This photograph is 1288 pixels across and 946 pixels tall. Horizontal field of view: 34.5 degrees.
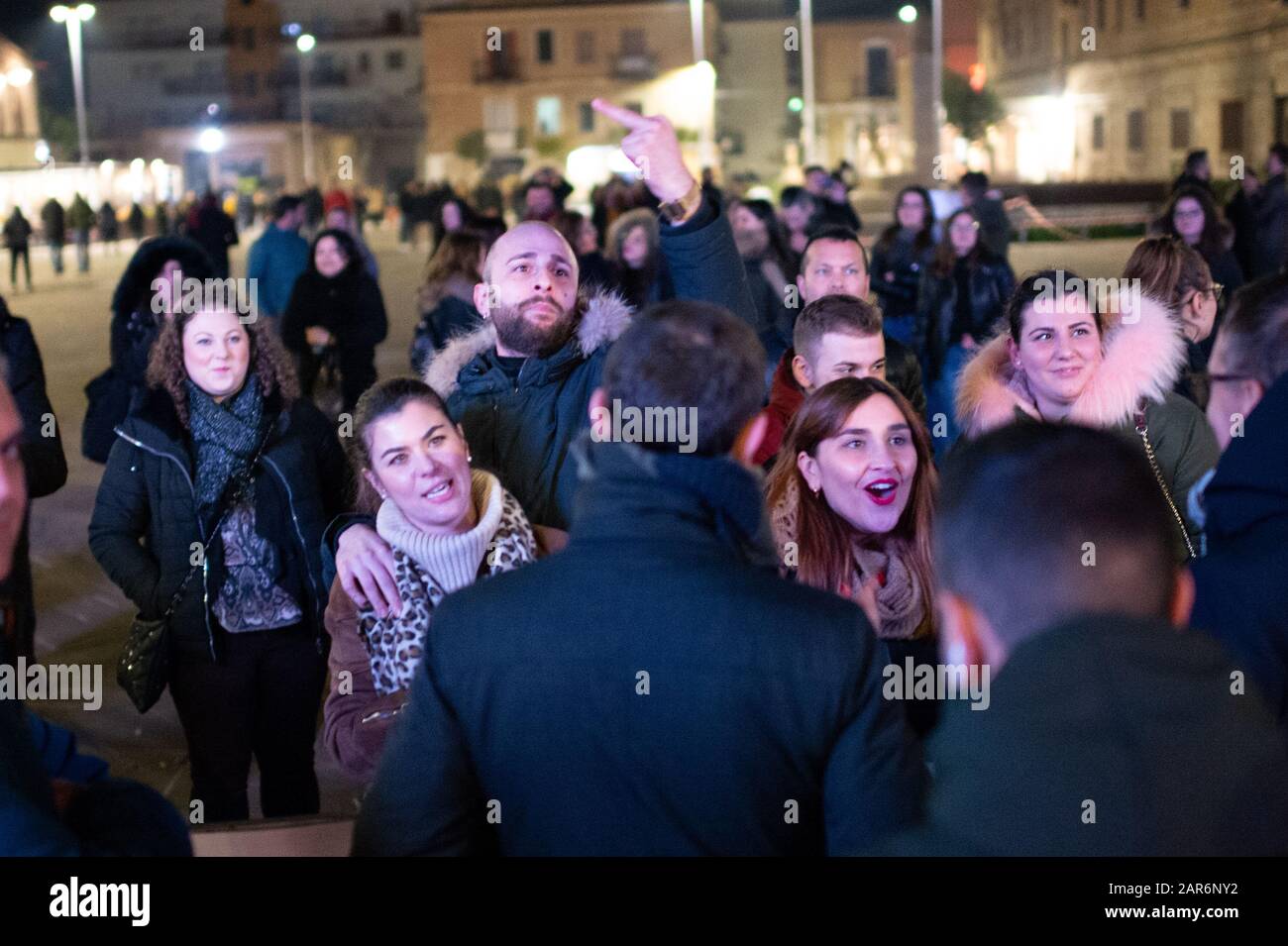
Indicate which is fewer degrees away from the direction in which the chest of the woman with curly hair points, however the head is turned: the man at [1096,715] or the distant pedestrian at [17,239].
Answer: the man

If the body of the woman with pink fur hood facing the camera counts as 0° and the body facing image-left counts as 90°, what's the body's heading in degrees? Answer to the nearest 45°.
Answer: approximately 0°

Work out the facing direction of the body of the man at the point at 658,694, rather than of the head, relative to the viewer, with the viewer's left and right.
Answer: facing away from the viewer

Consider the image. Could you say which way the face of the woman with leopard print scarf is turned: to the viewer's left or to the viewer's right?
to the viewer's right

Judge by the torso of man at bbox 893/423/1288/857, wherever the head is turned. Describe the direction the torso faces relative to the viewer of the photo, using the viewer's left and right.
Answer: facing away from the viewer

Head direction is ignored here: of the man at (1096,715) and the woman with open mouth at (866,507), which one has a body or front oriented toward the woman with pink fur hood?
the man

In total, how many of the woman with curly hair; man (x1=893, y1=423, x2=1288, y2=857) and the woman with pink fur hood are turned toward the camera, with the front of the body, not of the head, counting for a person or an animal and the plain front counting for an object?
2

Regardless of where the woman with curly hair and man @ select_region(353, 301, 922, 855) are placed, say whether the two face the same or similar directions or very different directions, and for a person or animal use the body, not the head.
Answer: very different directions

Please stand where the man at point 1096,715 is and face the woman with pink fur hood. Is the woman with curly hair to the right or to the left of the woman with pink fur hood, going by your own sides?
left
